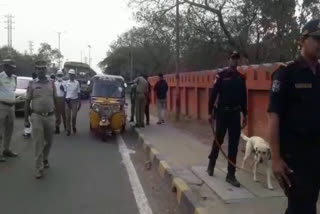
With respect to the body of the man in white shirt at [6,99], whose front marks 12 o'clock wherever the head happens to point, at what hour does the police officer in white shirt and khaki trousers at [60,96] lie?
The police officer in white shirt and khaki trousers is roughly at 8 o'clock from the man in white shirt.

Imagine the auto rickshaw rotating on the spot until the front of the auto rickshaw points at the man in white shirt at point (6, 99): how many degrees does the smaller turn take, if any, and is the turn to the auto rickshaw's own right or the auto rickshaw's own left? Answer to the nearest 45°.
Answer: approximately 45° to the auto rickshaw's own right

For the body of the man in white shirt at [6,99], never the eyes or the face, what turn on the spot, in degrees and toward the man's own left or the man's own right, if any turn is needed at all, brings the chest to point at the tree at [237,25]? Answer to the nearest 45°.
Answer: approximately 90° to the man's own left

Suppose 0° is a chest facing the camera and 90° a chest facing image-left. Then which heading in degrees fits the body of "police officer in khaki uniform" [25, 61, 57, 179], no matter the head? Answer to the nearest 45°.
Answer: approximately 0°

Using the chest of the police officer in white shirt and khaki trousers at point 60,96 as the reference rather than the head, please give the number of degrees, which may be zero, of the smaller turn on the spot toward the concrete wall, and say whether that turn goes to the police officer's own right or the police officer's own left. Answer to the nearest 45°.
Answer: approximately 45° to the police officer's own left

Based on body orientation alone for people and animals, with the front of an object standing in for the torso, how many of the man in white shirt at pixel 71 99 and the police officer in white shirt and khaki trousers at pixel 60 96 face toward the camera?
2

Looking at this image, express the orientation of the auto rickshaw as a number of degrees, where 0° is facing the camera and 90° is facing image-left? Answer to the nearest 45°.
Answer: approximately 0°

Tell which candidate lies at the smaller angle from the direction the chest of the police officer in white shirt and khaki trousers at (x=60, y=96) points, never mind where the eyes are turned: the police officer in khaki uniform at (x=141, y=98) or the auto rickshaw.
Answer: the auto rickshaw

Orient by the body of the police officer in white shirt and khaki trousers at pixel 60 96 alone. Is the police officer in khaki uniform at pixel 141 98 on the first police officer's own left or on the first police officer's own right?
on the first police officer's own left
